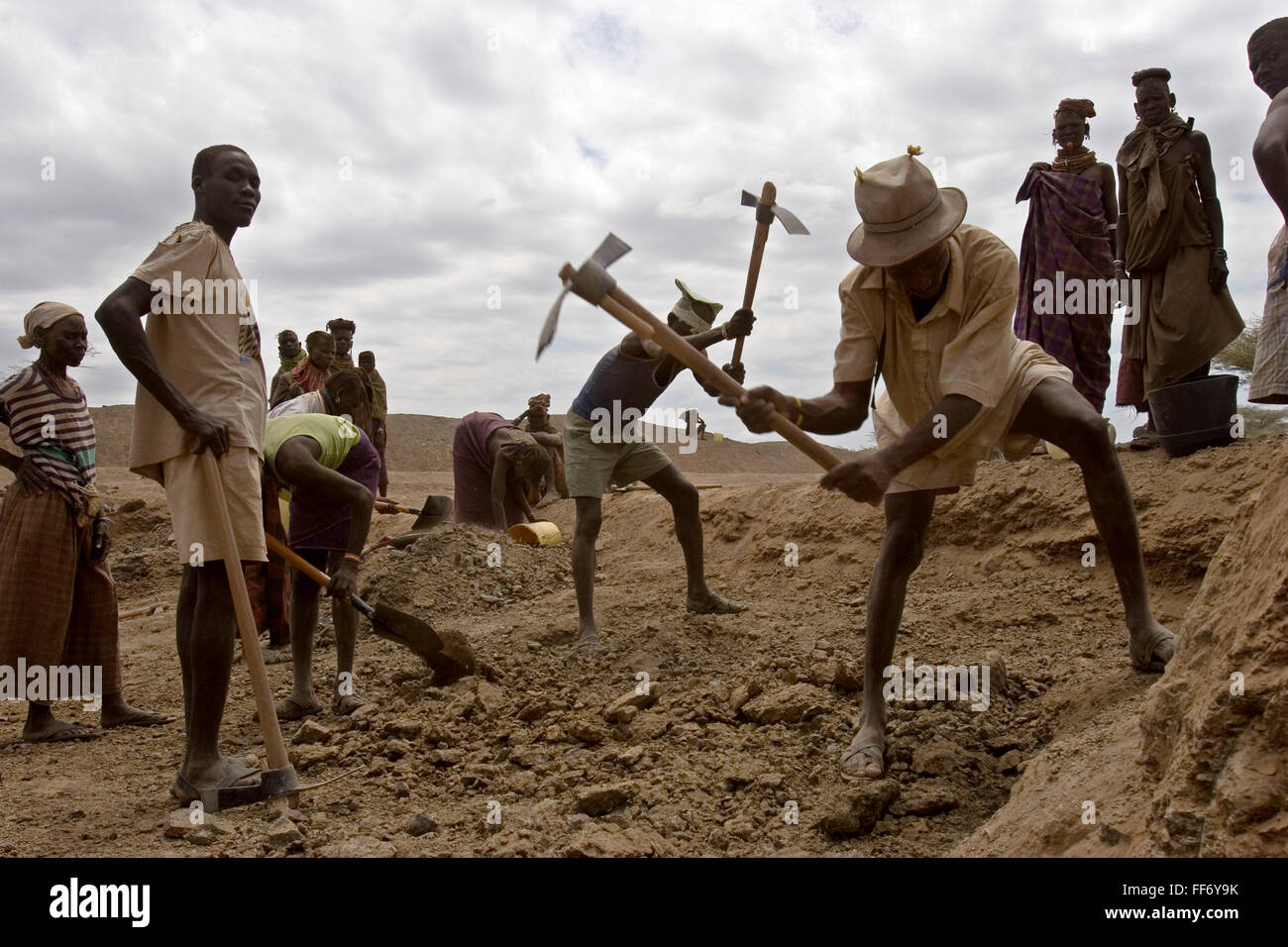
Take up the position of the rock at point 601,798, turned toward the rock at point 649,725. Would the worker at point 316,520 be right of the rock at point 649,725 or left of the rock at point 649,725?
left

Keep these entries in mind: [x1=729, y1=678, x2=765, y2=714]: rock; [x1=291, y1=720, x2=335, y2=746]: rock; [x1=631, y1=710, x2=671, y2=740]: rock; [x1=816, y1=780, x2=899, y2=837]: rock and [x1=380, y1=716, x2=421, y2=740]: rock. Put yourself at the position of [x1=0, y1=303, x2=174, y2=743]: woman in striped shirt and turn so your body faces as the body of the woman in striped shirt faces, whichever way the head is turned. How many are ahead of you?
5

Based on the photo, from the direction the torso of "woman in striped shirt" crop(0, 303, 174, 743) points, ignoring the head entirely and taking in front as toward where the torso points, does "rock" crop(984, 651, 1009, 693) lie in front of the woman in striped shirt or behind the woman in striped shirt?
in front

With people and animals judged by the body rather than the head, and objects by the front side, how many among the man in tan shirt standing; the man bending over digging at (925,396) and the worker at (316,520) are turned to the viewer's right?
1

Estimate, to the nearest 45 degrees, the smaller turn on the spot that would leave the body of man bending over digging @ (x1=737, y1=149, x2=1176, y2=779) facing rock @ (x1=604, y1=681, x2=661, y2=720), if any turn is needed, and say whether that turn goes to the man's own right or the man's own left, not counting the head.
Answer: approximately 90° to the man's own right
